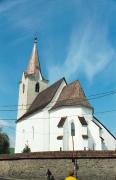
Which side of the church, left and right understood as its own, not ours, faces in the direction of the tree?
front

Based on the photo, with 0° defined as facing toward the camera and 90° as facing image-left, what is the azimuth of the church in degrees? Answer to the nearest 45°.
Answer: approximately 135°
